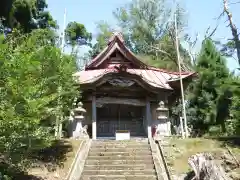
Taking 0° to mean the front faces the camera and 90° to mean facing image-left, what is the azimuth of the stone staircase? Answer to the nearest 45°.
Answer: approximately 0°

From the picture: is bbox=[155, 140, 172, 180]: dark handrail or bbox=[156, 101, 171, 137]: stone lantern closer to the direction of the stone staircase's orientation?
the dark handrail

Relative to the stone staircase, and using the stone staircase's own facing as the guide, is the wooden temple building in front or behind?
behind

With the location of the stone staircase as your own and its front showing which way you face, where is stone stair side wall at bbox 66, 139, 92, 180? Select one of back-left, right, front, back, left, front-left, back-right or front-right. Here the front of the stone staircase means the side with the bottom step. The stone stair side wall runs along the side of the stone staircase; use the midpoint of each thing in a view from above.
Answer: right

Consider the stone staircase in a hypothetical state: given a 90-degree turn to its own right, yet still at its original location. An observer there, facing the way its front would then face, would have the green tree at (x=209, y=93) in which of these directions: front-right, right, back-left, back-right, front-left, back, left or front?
back-right

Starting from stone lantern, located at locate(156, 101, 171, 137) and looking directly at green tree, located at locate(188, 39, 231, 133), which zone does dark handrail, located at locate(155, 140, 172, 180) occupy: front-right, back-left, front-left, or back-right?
back-right

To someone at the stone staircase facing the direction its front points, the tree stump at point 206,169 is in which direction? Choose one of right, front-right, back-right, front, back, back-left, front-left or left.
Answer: front-left

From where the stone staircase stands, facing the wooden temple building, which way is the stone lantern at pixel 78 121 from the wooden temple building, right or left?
left

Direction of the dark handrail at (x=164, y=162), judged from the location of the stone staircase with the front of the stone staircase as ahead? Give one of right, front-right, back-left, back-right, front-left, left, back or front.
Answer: left

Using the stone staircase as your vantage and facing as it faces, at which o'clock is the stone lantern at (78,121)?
The stone lantern is roughly at 5 o'clock from the stone staircase.

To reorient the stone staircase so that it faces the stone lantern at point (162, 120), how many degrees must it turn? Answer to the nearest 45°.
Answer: approximately 135° to its left

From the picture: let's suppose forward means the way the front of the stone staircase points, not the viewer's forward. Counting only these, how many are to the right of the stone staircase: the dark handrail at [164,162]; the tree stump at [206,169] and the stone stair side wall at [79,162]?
1
